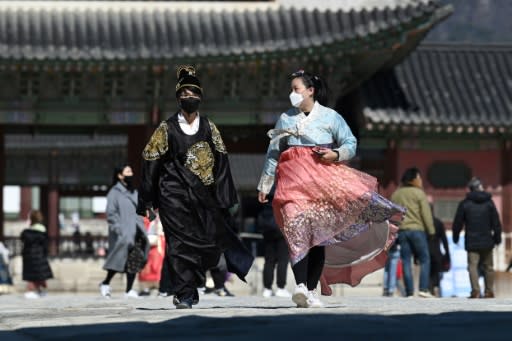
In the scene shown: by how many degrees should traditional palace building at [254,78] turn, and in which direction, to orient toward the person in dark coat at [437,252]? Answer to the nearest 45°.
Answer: approximately 45° to its left

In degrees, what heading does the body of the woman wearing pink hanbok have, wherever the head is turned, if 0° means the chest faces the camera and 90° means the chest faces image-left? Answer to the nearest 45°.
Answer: approximately 45°

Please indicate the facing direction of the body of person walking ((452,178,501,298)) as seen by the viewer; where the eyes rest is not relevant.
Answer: away from the camera
